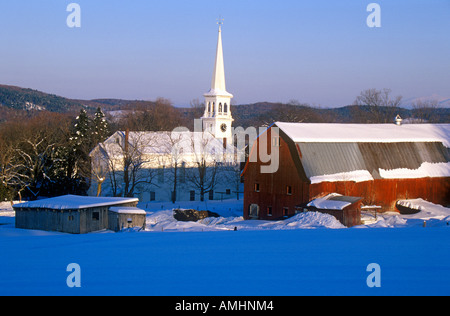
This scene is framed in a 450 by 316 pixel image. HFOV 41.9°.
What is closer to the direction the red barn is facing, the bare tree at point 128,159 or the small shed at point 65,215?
the small shed

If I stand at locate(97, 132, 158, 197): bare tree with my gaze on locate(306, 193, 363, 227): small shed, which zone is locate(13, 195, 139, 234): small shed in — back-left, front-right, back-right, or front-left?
front-right

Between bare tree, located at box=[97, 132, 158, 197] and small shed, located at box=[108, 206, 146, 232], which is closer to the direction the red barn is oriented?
the small shed

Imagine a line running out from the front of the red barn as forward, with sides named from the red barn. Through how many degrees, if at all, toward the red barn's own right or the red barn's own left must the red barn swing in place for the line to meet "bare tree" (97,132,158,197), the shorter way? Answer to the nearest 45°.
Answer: approximately 90° to the red barn's own right

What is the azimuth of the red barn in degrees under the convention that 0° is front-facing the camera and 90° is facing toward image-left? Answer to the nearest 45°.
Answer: approximately 45°

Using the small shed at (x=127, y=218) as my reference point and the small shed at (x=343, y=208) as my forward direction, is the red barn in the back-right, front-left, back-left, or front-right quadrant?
front-left

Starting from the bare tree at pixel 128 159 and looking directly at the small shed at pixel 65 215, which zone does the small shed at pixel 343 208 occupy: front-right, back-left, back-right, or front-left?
front-left

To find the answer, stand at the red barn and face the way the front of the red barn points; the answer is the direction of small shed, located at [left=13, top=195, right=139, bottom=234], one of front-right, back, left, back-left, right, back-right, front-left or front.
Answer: front

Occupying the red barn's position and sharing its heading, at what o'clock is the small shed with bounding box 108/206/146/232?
The small shed is roughly at 12 o'clock from the red barn.
